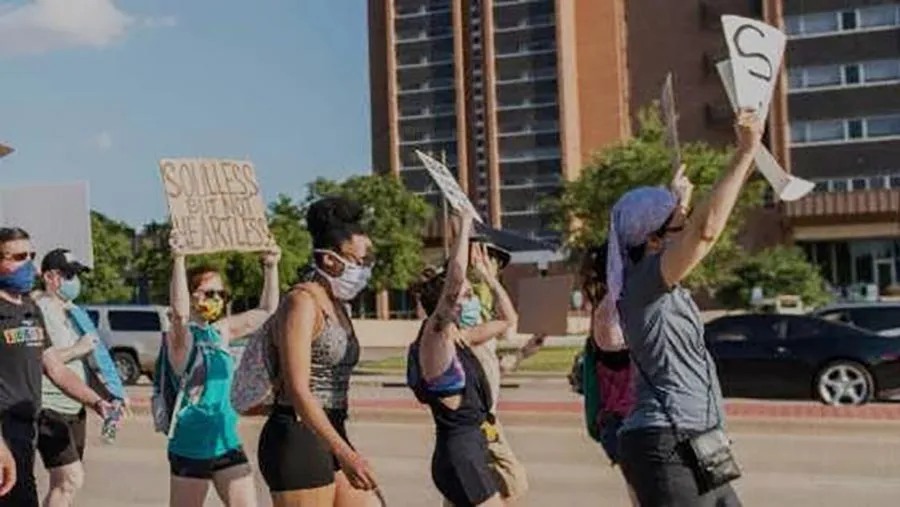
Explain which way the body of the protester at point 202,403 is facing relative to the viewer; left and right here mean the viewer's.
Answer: facing the viewer and to the right of the viewer

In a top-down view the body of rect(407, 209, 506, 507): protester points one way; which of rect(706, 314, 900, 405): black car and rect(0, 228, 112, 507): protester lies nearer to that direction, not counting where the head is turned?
the black car

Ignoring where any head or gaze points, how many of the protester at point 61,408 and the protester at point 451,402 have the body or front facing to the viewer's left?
0

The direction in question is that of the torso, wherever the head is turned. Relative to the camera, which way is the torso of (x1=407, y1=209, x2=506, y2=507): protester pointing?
to the viewer's right

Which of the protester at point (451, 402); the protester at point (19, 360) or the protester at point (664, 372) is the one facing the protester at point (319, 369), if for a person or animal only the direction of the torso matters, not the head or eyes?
the protester at point (19, 360)

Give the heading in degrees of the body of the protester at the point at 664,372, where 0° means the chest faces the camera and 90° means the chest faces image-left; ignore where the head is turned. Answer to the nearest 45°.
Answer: approximately 270°

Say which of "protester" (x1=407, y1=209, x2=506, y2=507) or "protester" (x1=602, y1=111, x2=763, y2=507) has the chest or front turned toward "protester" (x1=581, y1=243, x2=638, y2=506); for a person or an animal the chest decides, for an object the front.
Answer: "protester" (x1=407, y1=209, x2=506, y2=507)

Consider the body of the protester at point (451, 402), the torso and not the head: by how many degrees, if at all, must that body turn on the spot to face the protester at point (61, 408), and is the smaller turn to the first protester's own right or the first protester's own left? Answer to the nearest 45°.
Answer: approximately 135° to the first protester's own left

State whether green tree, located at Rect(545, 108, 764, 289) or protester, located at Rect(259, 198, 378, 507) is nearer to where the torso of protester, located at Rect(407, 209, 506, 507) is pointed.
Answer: the green tree

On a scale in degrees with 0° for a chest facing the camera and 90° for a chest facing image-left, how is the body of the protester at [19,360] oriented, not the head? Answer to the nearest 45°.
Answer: approximately 315°

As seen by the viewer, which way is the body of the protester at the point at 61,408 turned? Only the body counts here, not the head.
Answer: to the viewer's right

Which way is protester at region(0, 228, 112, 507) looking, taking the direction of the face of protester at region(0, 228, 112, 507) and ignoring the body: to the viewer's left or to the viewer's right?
to the viewer's right

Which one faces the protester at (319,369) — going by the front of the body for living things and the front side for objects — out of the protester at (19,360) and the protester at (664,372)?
the protester at (19,360)

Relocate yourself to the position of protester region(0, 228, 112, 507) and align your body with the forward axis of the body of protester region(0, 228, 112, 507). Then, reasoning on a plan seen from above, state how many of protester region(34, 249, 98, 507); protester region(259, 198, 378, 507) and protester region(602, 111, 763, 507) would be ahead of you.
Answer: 2
